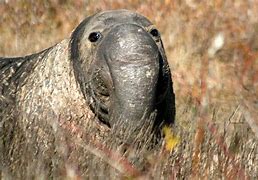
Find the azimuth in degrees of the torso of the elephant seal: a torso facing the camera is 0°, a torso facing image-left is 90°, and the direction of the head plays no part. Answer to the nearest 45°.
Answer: approximately 315°
